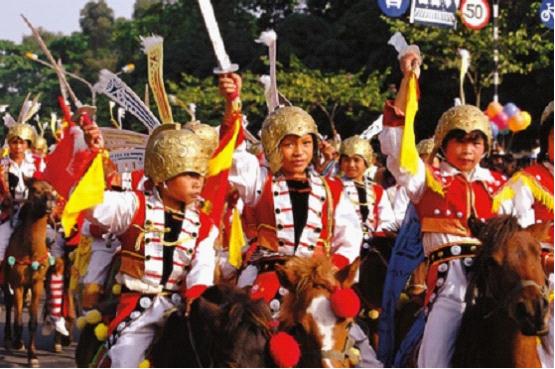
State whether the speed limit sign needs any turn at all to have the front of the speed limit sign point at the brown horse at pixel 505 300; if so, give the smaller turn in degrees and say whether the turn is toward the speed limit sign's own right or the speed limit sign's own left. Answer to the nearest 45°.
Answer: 0° — it already faces it

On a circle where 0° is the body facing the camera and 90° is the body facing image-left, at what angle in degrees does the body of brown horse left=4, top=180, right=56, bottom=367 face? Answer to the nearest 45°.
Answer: approximately 315°

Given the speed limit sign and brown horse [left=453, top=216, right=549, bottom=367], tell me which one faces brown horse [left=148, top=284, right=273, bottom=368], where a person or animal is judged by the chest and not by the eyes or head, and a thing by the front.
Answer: the speed limit sign

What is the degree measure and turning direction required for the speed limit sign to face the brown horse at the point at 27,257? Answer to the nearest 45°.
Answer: approximately 45° to its right

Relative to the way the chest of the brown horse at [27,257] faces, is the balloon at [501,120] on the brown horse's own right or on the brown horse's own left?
on the brown horse's own left

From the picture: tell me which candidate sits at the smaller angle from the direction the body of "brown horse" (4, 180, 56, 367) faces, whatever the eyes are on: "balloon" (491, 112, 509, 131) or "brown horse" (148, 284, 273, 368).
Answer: the brown horse

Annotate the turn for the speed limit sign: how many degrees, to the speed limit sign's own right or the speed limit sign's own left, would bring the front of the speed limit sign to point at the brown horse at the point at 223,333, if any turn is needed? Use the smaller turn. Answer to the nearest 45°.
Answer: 0° — it already faces it

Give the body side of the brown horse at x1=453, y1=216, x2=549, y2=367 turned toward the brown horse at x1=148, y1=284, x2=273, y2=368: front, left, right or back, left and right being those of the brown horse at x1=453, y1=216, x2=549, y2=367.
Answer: right

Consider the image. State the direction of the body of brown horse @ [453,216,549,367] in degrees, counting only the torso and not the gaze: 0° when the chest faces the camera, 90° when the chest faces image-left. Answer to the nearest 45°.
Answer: approximately 315°

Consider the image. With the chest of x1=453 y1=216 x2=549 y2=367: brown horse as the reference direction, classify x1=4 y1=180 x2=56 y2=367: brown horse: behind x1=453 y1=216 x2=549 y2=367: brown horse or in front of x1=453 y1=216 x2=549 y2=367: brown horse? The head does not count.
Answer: behind

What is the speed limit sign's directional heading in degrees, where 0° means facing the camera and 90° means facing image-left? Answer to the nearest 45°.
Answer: approximately 0°
